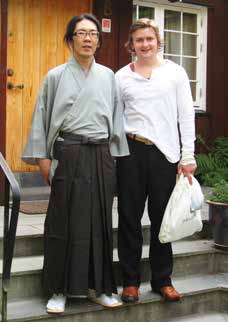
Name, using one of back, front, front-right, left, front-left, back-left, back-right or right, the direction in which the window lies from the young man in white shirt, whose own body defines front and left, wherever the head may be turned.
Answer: back

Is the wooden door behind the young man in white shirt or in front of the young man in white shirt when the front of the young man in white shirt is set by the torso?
behind

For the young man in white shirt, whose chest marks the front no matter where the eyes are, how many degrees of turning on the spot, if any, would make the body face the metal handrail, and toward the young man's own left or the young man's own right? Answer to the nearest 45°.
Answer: approximately 45° to the young man's own right

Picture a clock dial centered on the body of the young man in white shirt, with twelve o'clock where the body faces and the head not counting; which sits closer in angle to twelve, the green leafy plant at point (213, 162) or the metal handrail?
the metal handrail

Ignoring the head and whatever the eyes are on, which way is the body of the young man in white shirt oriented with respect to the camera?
toward the camera

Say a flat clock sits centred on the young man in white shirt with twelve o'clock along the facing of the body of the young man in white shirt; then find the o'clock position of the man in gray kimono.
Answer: The man in gray kimono is roughly at 2 o'clock from the young man in white shirt.

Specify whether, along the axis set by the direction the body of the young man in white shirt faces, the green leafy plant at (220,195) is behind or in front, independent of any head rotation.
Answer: behind
